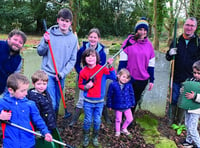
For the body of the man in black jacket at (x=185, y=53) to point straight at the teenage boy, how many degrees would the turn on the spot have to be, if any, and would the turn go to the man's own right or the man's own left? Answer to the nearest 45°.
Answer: approximately 45° to the man's own right

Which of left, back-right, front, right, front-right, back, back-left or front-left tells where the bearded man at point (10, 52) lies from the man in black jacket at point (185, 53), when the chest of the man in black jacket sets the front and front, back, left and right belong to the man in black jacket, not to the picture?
front-right

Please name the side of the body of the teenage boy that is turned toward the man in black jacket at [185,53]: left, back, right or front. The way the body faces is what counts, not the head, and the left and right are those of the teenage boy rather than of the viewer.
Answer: left

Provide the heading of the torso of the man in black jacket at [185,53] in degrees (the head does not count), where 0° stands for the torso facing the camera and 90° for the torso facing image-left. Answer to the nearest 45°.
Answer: approximately 0°

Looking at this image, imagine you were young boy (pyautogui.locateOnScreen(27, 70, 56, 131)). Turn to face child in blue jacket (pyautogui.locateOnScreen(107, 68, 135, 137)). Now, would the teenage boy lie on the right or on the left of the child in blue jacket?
left

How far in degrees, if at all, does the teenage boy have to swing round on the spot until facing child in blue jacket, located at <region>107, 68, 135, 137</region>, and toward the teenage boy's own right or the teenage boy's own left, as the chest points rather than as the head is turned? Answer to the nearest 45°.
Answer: approximately 90° to the teenage boy's own left

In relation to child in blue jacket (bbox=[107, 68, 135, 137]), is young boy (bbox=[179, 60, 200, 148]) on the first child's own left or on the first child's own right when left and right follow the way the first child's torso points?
on the first child's own left

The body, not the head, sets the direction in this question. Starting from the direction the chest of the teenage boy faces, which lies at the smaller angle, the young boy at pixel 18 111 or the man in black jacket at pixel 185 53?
the young boy

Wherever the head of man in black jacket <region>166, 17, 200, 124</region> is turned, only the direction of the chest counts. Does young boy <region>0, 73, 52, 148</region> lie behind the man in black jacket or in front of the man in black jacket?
in front

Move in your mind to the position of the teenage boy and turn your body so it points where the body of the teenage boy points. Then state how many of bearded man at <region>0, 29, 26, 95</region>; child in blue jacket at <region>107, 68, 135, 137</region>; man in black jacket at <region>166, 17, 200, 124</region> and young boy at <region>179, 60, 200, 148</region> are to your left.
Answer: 3

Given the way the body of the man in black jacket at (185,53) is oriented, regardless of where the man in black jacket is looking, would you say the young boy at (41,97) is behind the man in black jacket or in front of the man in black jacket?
in front
